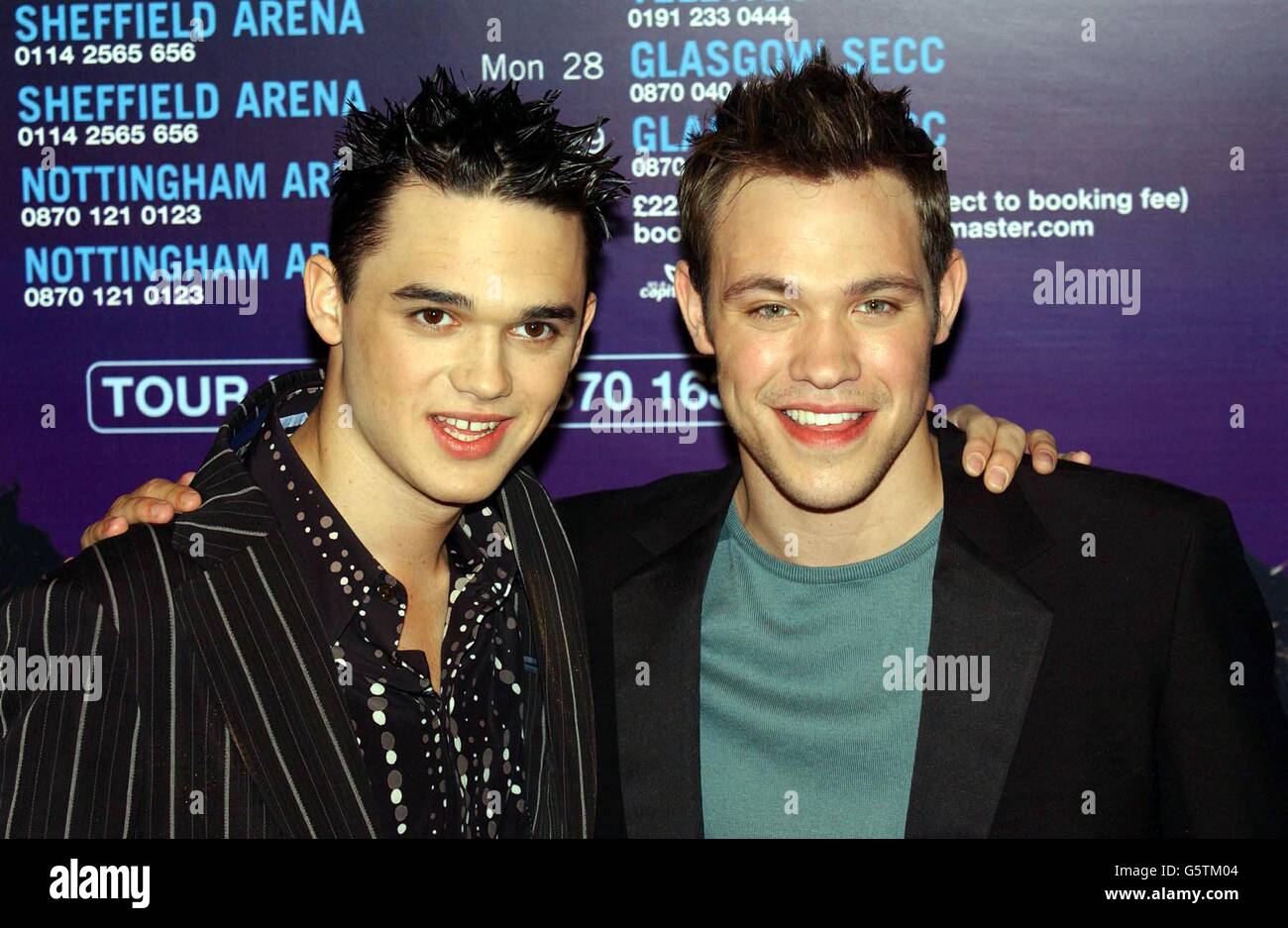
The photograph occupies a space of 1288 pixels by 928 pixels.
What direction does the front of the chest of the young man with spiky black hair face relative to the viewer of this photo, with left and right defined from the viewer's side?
facing the viewer and to the right of the viewer
